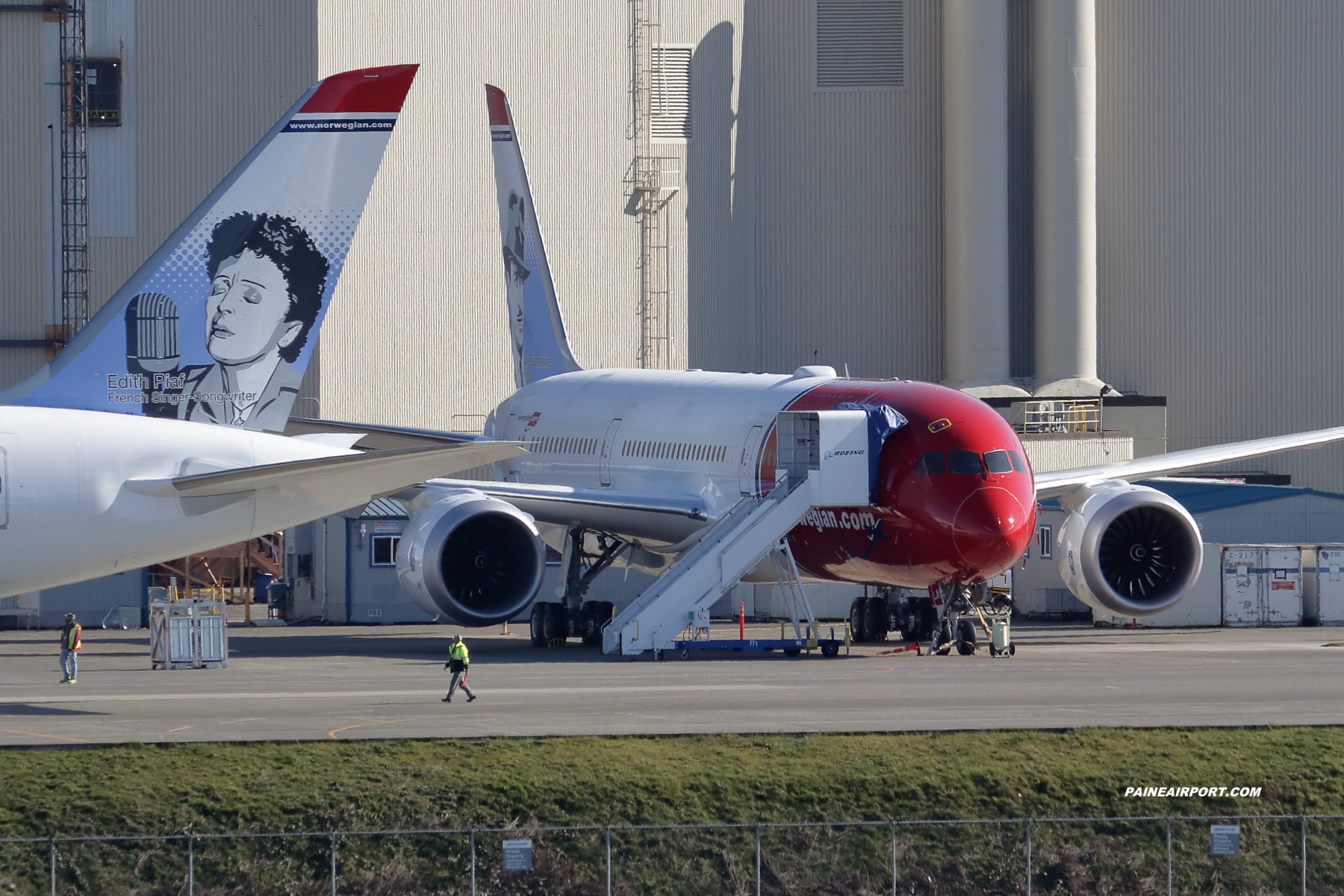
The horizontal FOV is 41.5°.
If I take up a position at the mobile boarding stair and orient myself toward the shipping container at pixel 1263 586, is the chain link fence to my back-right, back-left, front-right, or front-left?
back-right

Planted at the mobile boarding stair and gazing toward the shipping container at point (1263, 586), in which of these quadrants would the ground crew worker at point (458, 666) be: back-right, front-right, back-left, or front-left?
back-right

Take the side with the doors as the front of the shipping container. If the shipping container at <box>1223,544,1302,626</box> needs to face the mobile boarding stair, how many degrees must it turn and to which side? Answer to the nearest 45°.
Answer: approximately 45° to its right

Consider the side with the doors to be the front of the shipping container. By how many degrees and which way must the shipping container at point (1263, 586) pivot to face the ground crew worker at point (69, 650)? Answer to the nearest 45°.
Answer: approximately 45° to its right

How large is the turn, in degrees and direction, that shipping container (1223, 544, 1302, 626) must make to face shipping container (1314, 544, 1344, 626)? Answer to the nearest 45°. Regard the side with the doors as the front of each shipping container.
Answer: approximately 90° to its left

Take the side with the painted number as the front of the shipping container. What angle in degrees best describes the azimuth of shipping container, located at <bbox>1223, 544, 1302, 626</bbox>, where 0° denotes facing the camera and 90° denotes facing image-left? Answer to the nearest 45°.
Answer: approximately 0°

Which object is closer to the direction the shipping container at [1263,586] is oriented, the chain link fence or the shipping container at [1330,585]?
the chain link fence

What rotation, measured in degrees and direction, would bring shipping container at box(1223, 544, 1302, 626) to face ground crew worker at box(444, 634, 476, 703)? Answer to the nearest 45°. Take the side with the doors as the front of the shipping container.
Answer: approximately 45° to its right
